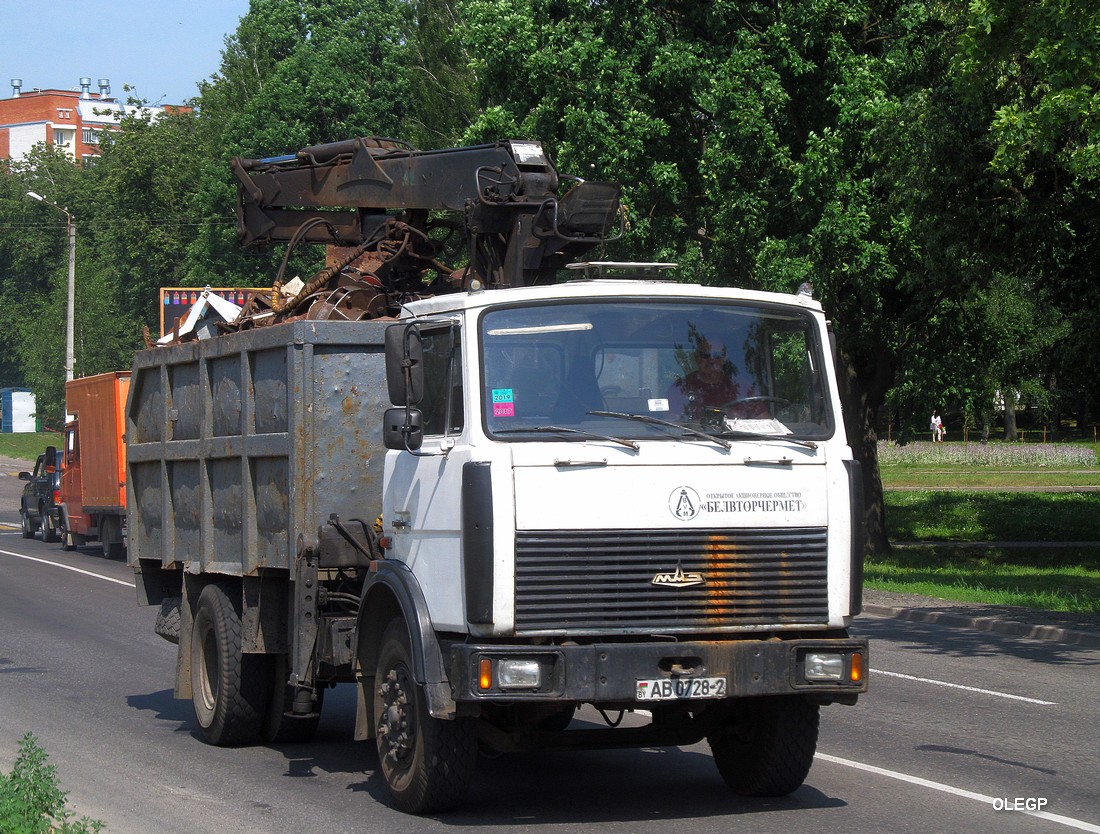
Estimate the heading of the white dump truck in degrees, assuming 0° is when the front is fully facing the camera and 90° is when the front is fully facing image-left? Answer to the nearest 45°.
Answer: approximately 315°

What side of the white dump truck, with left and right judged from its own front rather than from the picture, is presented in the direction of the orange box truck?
back
